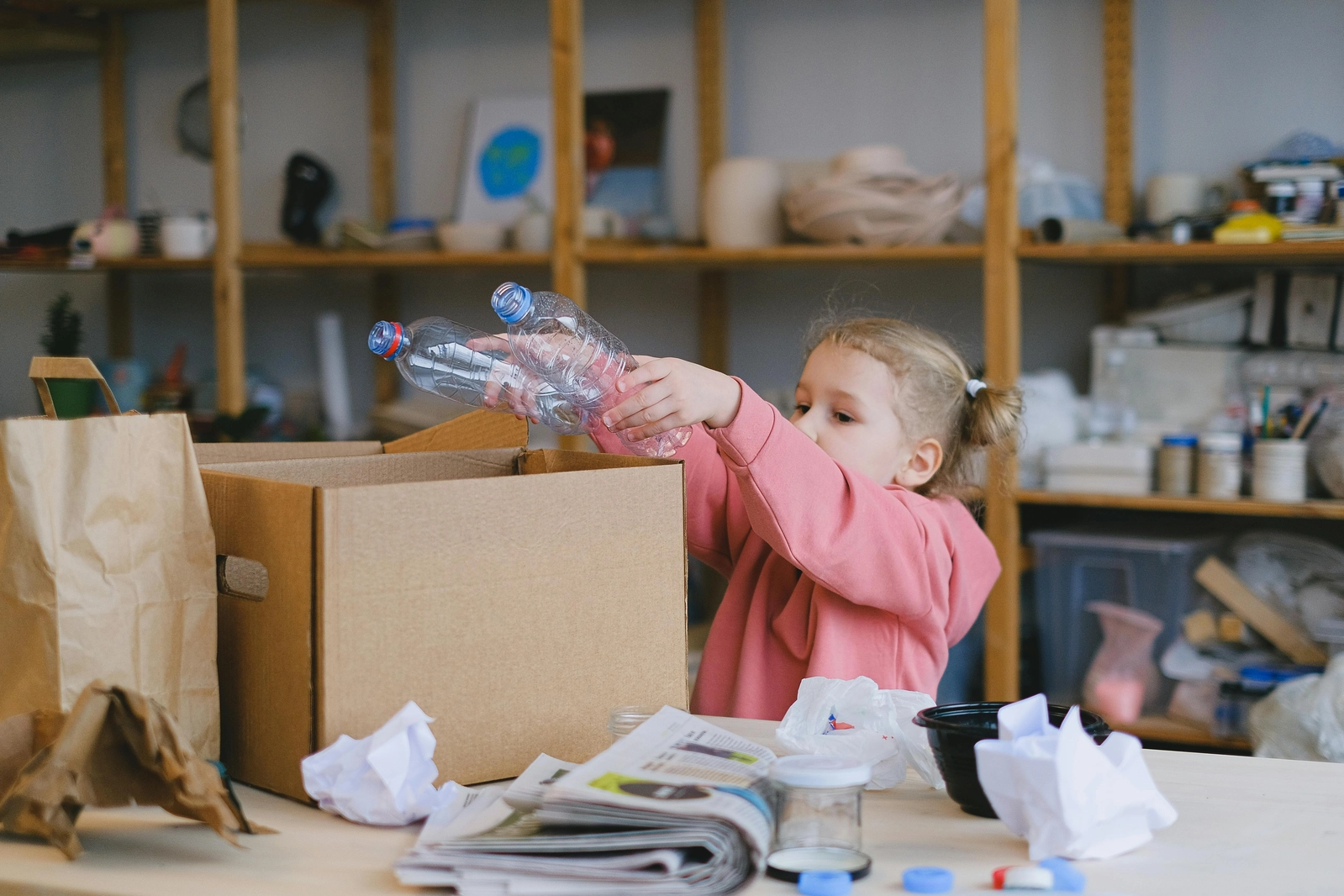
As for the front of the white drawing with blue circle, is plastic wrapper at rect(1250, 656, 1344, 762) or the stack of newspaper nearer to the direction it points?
the stack of newspaper

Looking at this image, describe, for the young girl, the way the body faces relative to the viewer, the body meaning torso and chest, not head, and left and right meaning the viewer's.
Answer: facing the viewer and to the left of the viewer

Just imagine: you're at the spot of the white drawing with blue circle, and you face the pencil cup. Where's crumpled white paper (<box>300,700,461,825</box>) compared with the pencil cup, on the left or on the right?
right

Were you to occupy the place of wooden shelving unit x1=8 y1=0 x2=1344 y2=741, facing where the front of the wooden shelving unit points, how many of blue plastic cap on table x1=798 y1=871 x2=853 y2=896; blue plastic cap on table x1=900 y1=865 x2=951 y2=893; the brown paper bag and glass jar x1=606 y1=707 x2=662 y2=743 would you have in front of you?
4

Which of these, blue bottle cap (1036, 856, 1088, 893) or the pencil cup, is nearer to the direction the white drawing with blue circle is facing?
the blue bottle cap

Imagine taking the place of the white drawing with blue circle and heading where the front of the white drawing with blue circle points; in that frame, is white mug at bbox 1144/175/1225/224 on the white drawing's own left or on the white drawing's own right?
on the white drawing's own left

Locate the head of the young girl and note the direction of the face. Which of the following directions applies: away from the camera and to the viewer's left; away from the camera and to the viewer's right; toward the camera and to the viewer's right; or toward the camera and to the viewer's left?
toward the camera and to the viewer's left

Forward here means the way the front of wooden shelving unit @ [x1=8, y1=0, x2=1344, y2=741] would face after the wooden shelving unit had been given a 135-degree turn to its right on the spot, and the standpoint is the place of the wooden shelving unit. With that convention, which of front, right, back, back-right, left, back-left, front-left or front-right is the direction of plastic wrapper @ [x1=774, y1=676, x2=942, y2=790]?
back-left

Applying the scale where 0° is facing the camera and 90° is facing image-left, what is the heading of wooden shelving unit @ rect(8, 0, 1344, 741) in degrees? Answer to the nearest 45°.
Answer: approximately 0°

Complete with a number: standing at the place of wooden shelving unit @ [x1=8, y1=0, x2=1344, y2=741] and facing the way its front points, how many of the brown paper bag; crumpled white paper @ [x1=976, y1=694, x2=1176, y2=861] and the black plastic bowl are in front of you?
3

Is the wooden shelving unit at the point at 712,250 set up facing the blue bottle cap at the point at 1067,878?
yes

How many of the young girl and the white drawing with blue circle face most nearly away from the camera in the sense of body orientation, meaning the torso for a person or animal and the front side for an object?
0

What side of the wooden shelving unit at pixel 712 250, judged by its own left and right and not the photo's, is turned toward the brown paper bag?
front

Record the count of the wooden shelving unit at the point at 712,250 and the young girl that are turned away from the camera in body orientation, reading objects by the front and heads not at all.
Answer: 0

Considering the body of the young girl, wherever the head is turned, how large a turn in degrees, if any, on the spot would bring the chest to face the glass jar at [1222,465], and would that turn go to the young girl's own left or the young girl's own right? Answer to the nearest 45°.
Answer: approximately 180°

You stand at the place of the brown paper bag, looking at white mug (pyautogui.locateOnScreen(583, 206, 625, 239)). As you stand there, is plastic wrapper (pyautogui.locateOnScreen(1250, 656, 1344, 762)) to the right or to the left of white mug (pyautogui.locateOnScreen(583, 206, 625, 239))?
right

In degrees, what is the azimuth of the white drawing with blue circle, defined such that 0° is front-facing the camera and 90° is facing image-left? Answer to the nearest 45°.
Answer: approximately 0°
